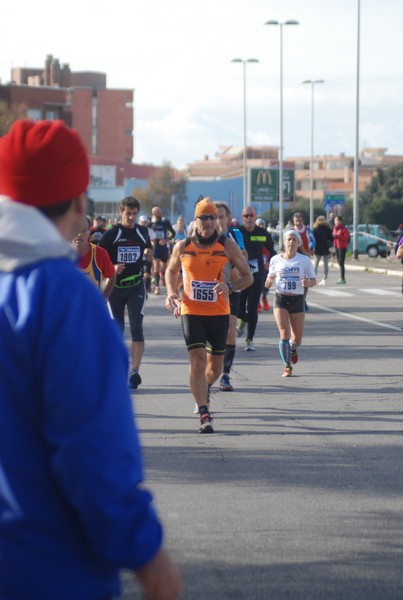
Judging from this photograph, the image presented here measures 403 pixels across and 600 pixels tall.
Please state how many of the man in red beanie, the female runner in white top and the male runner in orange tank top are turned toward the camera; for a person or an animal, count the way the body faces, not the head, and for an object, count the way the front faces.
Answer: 2

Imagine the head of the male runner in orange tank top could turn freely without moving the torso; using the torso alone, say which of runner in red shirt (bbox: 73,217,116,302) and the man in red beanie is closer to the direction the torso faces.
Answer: the man in red beanie

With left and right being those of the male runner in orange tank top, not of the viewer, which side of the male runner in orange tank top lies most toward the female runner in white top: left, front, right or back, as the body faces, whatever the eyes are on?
back

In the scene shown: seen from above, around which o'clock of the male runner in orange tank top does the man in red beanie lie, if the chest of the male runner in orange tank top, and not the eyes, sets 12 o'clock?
The man in red beanie is roughly at 12 o'clock from the male runner in orange tank top.

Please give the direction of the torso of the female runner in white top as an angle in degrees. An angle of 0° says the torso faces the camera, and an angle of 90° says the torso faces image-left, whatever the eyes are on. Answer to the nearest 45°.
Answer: approximately 0°

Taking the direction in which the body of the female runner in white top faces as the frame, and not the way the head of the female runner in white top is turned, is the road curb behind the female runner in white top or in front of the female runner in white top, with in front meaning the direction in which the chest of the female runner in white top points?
behind

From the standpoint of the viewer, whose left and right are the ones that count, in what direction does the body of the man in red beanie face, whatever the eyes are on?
facing away from the viewer and to the right of the viewer

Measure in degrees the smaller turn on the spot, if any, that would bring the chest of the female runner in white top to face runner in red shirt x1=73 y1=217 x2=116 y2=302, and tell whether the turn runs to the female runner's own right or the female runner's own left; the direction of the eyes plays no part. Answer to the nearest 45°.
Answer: approximately 45° to the female runner's own right

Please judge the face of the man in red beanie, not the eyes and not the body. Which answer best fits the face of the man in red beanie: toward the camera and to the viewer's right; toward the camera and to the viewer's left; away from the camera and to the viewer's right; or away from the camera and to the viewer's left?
away from the camera and to the viewer's right

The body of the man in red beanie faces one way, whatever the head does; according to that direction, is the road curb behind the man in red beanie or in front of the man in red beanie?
in front

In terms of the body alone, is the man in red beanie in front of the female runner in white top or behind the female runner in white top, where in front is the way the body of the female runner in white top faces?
in front
